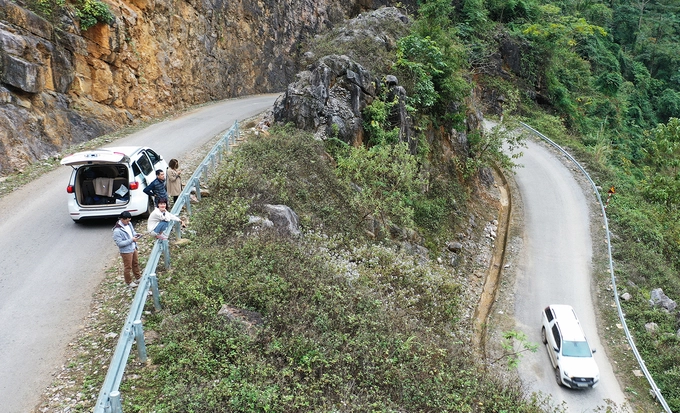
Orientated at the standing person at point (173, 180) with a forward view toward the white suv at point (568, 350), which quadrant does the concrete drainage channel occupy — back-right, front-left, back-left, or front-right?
front-left

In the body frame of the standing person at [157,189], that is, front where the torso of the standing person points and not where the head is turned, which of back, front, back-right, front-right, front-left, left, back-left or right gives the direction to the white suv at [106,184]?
back

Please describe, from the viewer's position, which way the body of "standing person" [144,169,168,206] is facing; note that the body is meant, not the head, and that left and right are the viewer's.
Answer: facing the viewer and to the right of the viewer

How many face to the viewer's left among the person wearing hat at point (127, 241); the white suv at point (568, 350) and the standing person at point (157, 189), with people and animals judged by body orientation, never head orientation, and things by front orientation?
0

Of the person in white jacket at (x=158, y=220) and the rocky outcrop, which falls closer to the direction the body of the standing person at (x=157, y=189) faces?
the person in white jacket

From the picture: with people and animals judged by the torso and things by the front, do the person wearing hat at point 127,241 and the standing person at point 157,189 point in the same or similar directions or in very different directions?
same or similar directions

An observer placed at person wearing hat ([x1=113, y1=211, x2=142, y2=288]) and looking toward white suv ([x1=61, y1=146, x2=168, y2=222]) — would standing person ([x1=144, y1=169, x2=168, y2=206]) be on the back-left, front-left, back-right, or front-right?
front-right

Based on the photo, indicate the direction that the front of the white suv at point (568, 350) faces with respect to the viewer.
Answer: facing the viewer

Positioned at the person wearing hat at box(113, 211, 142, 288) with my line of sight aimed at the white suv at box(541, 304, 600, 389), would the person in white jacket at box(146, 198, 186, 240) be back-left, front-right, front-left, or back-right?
front-left
